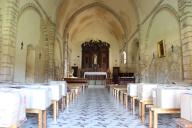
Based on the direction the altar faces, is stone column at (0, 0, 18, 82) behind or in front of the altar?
in front

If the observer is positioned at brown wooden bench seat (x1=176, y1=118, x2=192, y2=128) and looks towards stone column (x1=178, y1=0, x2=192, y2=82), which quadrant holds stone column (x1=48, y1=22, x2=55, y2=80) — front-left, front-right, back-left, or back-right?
front-left

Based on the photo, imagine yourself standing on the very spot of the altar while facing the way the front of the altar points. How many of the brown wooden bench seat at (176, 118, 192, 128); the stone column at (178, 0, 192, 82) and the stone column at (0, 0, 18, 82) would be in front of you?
3

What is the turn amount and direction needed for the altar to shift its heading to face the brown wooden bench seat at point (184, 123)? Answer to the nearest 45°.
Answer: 0° — it already faces it

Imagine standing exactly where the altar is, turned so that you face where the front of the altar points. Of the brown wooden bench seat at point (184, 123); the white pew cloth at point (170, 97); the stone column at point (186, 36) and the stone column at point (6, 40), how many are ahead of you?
4

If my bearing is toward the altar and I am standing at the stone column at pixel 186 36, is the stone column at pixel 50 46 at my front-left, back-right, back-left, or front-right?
front-left

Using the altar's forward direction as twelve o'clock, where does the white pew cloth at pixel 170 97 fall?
The white pew cloth is roughly at 12 o'clock from the altar.

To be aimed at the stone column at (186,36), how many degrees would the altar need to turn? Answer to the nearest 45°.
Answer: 0° — it already faces it

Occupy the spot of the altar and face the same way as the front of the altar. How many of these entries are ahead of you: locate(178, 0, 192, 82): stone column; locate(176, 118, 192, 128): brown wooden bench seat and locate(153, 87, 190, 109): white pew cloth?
3

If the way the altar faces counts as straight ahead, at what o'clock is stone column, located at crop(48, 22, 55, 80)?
The stone column is roughly at 1 o'clock from the altar.

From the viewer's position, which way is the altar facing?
facing the viewer
